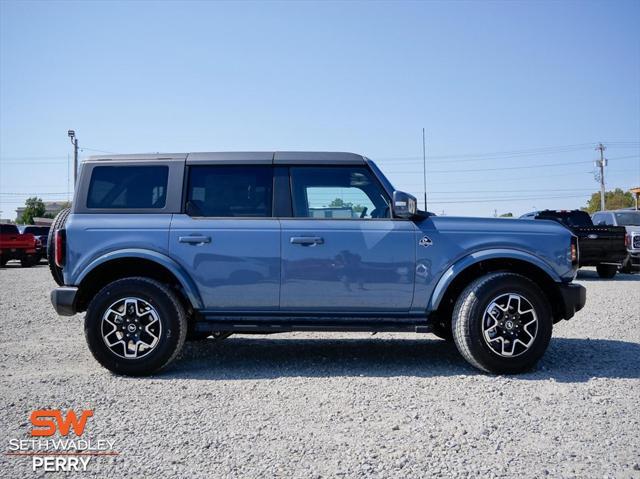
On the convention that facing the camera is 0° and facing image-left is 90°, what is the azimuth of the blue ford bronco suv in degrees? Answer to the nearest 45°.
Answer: approximately 270°

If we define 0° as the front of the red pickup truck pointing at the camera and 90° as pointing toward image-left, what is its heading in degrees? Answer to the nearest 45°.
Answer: approximately 180°

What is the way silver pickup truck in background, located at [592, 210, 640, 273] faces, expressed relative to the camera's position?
facing the viewer and to the right of the viewer

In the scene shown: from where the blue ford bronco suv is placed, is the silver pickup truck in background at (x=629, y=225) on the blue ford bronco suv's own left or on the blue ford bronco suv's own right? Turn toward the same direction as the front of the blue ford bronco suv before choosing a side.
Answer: on the blue ford bronco suv's own left

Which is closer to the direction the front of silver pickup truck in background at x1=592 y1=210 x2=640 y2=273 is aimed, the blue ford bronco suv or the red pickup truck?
the blue ford bronco suv

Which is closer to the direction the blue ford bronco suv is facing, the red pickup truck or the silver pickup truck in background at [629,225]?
the silver pickup truck in background

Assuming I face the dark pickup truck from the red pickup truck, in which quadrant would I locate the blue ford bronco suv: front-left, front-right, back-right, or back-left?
front-right

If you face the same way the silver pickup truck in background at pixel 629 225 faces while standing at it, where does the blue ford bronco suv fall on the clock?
The blue ford bronco suv is roughly at 2 o'clock from the silver pickup truck in background.

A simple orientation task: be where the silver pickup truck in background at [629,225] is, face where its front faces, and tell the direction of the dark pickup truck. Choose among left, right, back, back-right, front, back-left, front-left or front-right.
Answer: front-right

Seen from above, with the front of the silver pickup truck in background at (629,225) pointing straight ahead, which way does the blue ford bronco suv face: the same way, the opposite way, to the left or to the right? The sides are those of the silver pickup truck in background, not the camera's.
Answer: to the left

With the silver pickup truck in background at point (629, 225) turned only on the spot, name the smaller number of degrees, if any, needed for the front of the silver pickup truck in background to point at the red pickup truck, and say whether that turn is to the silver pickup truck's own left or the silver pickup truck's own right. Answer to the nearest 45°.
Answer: approximately 135° to the silver pickup truck's own right
